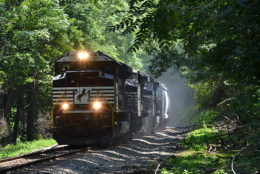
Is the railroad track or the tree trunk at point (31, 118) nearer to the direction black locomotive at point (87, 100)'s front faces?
the railroad track

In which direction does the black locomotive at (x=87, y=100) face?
toward the camera
